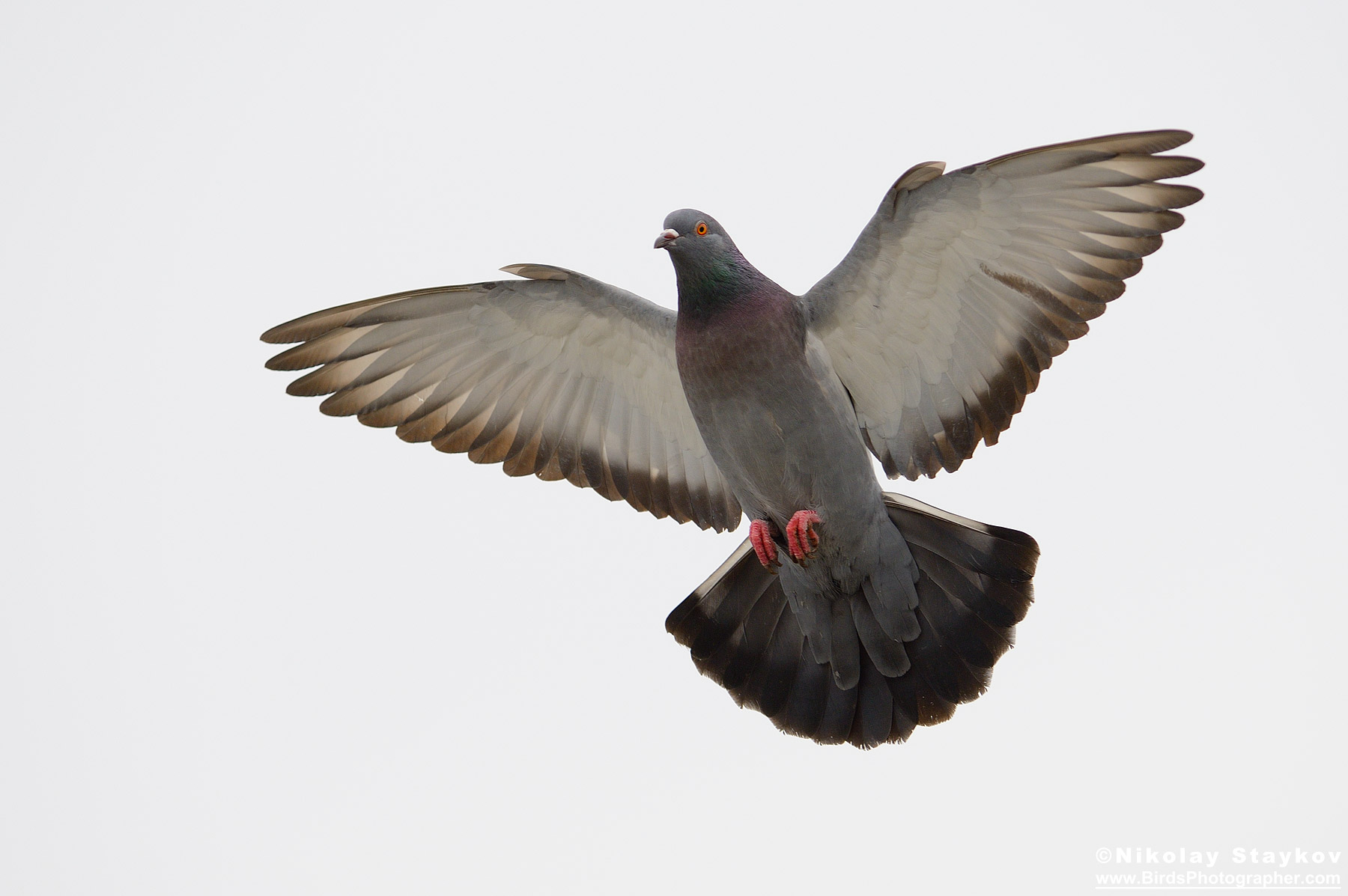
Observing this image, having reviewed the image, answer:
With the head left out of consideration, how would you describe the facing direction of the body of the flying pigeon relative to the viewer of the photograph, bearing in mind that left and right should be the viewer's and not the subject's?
facing the viewer and to the left of the viewer
